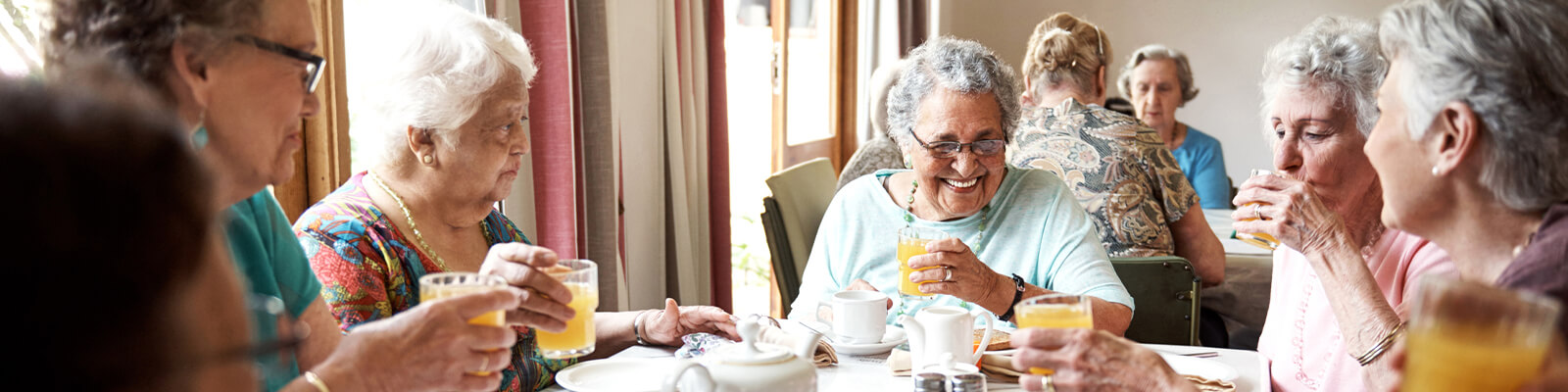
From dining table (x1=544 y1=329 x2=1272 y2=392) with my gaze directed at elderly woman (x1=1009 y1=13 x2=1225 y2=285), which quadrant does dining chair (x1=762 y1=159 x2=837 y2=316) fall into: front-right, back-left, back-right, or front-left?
front-left

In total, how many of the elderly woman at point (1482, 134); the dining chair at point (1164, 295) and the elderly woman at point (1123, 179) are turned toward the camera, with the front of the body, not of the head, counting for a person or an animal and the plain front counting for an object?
0

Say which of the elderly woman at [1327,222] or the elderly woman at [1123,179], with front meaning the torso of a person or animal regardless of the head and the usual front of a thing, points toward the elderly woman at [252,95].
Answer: the elderly woman at [1327,222]

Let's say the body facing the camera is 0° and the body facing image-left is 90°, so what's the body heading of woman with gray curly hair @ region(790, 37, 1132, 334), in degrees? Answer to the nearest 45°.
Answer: approximately 0°

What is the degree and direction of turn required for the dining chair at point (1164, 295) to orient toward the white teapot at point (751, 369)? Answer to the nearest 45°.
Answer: approximately 180°

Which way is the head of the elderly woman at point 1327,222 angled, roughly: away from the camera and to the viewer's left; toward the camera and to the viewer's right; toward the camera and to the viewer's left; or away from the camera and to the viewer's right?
toward the camera and to the viewer's left

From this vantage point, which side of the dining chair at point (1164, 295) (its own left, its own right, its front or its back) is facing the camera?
back

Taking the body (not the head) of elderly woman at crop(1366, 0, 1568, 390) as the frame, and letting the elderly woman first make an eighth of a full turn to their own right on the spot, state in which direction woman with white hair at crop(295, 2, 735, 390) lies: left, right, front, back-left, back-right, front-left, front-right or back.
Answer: left

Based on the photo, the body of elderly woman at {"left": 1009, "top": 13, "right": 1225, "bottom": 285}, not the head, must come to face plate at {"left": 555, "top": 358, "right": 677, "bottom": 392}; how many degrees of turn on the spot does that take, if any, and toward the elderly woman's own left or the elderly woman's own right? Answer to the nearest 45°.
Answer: approximately 135° to the elderly woman's own left

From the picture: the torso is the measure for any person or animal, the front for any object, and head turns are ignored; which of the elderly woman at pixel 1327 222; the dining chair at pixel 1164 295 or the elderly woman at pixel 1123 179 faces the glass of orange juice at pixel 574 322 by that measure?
the elderly woman at pixel 1327 222

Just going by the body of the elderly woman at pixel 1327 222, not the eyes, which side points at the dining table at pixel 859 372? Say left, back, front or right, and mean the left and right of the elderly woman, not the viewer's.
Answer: front

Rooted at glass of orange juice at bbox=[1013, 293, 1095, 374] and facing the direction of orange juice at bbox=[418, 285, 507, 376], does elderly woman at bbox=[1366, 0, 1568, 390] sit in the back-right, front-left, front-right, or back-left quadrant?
back-left

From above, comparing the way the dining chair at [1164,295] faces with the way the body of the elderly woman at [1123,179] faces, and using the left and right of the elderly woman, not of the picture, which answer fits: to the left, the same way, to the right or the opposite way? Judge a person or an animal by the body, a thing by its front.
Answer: the same way

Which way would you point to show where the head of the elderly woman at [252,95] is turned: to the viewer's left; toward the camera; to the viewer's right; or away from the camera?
to the viewer's right

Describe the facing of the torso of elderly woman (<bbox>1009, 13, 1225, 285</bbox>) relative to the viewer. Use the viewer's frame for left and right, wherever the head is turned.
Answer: facing away from the viewer
